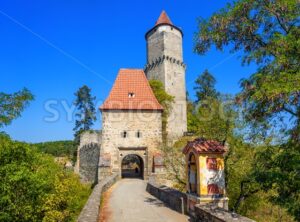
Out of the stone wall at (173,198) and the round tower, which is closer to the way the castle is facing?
the stone wall

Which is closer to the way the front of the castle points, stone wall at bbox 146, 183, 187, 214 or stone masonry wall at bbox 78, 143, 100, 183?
the stone wall

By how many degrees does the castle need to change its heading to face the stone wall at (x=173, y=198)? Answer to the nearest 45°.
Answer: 0° — it already faces it

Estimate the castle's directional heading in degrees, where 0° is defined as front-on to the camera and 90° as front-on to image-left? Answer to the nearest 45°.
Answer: approximately 0°
